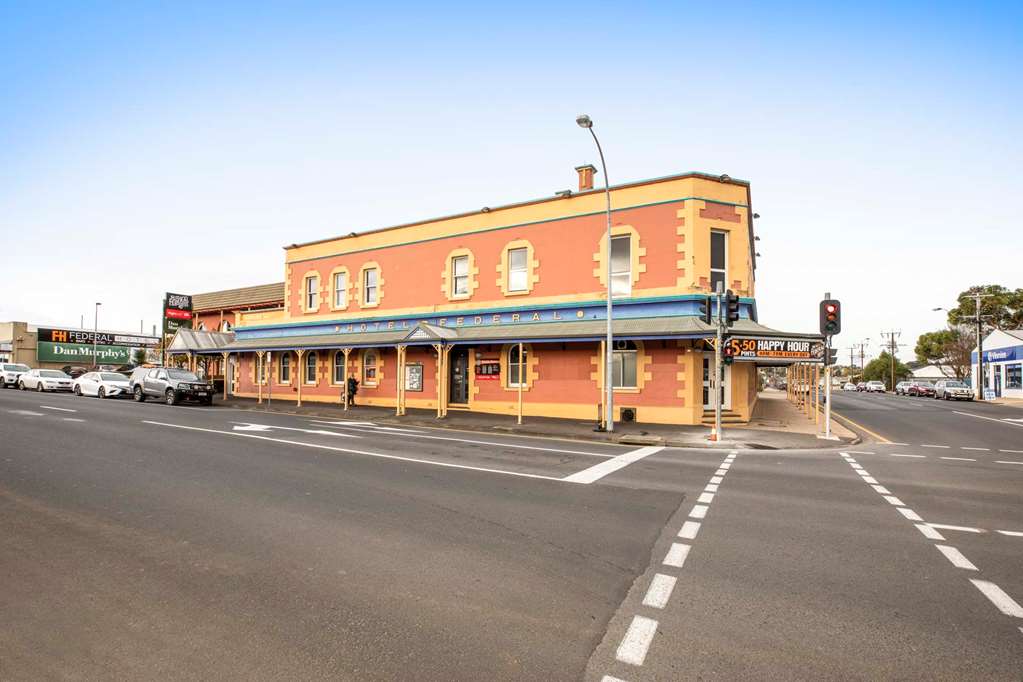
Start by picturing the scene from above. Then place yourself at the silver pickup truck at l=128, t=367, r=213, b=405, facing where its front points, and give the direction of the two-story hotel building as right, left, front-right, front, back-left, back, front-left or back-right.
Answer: front

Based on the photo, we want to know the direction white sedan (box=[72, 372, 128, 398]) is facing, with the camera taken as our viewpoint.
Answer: facing the viewer and to the right of the viewer

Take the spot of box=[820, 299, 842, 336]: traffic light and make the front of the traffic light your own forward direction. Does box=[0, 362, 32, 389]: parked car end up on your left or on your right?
on your right

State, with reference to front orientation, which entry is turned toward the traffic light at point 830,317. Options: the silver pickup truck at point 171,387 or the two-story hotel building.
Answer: the silver pickup truck

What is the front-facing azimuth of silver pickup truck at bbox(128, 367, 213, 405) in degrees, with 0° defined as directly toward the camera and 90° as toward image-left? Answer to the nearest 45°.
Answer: approximately 315°

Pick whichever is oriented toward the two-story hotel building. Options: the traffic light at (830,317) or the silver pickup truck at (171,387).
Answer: the silver pickup truck

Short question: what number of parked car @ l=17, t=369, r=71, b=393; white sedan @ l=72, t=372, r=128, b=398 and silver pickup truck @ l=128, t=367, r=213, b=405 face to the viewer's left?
0

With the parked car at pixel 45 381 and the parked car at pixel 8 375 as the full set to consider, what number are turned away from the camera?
0

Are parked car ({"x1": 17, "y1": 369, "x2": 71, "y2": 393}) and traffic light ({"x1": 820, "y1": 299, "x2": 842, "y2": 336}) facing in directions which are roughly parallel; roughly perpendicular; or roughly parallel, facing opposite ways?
roughly perpendicular

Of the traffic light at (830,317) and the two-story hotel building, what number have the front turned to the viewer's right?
0

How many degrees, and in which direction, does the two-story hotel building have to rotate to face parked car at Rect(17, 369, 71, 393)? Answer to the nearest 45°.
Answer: approximately 90° to its right

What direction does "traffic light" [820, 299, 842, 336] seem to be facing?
toward the camera

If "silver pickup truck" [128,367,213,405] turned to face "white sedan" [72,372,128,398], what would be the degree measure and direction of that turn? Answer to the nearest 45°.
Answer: approximately 180°

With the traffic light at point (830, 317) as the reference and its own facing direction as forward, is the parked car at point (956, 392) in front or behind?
behind
